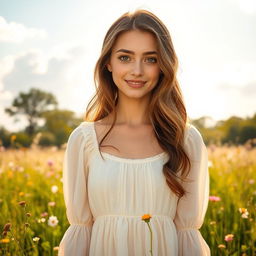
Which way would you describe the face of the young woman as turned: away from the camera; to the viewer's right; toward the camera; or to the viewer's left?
toward the camera

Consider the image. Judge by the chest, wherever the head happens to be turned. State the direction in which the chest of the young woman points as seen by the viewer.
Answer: toward the camera

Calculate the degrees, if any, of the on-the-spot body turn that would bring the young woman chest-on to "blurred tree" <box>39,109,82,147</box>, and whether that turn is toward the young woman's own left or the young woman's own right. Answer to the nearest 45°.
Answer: approximately 180°
